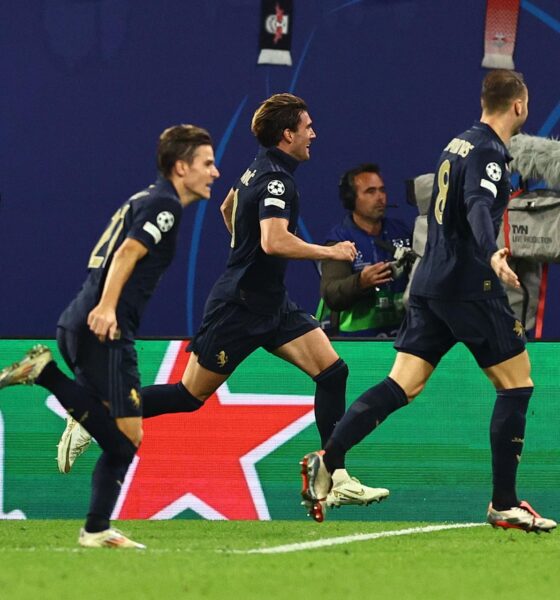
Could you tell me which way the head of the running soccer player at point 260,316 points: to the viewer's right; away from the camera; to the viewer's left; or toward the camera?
to the viewer's right

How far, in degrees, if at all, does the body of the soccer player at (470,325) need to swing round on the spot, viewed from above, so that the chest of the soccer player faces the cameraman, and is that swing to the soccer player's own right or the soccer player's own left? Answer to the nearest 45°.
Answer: approximately 45° to the soccer player's own left

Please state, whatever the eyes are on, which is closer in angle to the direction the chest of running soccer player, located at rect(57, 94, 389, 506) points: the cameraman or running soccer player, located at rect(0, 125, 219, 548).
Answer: the cameraman

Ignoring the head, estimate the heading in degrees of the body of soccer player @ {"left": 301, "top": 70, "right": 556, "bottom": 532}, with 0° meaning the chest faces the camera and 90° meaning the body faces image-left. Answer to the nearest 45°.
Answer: approximately 225°

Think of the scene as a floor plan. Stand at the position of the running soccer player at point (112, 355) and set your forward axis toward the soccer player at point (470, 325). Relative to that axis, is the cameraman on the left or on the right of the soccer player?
left

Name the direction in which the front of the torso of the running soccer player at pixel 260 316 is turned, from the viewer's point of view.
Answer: to the viewer's right

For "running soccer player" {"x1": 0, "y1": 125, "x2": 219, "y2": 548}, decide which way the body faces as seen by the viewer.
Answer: to the viewer's right

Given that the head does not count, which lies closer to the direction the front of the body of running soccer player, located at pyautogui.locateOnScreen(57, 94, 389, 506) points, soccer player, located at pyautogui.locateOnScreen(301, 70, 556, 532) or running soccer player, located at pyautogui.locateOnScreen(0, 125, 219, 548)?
the soccer player

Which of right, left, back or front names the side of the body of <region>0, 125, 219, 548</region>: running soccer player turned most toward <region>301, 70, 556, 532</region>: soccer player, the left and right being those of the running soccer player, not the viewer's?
front

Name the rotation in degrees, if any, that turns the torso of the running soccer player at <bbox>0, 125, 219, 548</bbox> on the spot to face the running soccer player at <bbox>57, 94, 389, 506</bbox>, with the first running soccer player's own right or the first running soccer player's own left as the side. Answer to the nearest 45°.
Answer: approximately 45° to the first running soccer player's own left

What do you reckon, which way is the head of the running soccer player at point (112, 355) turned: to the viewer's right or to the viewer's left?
to the viewer's right
